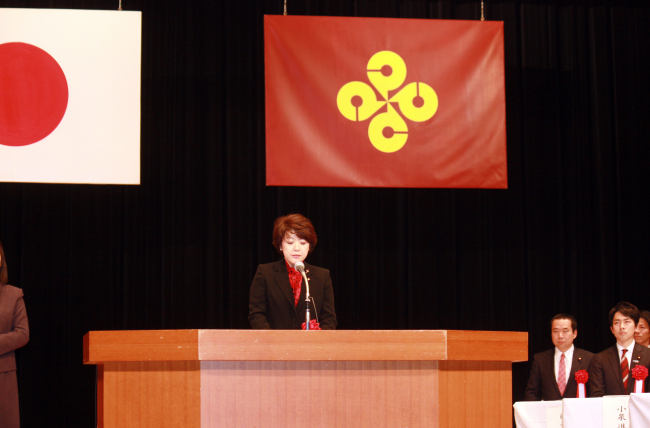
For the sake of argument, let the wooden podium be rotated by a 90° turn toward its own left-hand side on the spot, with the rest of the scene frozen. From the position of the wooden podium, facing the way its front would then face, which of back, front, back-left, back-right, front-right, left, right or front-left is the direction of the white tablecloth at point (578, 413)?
front-left

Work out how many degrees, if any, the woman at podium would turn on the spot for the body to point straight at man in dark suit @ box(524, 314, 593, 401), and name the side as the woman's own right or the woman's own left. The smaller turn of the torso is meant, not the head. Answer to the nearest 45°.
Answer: approximately 135° to the woman's own left

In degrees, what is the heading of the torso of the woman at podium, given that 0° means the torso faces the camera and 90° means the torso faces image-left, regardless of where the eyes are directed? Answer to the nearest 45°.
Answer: approximately 0°

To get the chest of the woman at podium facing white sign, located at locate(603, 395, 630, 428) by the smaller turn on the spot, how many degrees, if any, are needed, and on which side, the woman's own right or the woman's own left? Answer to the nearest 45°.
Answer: approximately 90° to the woman's own left

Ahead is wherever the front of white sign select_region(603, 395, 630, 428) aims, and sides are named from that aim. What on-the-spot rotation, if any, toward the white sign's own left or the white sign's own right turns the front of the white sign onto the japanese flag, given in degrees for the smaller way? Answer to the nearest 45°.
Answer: approximately 90° to the white sign's own right

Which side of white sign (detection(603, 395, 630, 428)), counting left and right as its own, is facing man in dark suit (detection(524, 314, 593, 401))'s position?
back

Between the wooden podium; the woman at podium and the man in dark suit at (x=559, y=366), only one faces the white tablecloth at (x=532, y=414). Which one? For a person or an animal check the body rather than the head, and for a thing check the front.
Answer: the man in dark suit

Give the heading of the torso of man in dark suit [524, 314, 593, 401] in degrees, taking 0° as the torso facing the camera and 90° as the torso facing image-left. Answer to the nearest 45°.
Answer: approximately 0°
